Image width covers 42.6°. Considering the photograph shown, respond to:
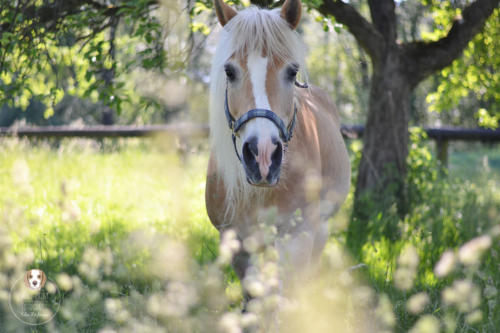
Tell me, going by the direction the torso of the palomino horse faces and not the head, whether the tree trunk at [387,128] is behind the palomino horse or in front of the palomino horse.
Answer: behind

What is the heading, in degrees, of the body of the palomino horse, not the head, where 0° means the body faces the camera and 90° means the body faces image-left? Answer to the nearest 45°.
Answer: approximately 0°
